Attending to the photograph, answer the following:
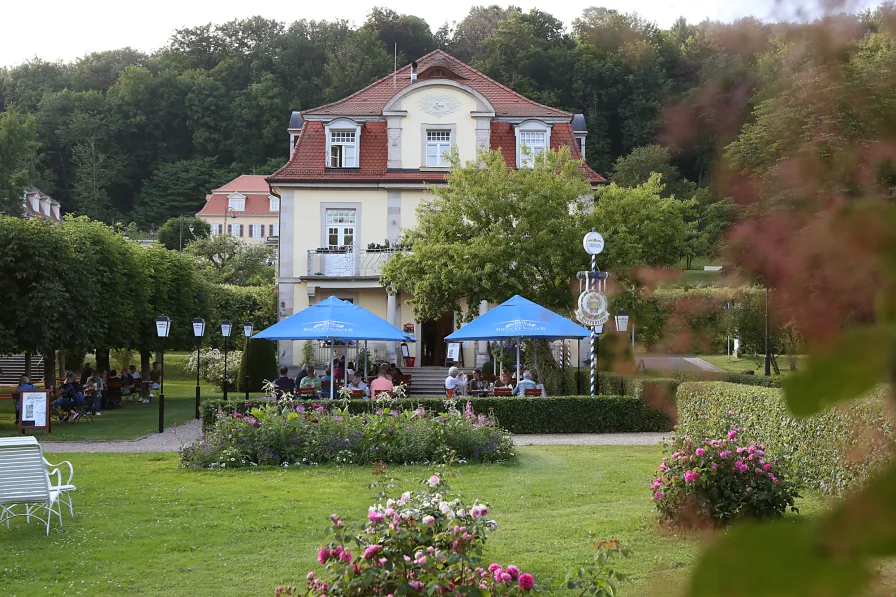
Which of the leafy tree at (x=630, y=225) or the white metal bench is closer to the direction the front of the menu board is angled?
the white metal bench

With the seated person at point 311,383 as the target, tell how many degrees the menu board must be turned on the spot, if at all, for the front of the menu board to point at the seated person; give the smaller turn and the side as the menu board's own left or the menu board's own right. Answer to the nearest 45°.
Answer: approximately 90° to the menu board's own left

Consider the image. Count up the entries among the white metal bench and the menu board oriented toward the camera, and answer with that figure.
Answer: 1

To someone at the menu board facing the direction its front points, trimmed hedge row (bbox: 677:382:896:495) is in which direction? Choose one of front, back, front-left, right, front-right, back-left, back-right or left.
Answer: front-left

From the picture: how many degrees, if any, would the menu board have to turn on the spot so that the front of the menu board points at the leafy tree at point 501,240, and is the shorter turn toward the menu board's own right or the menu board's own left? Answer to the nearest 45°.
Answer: approximately 90° to the menu board's own left

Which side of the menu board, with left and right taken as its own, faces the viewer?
front

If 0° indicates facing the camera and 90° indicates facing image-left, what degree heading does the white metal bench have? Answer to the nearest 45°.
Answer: approximately 225°

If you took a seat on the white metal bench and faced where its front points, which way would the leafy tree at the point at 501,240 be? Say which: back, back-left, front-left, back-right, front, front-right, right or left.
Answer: front

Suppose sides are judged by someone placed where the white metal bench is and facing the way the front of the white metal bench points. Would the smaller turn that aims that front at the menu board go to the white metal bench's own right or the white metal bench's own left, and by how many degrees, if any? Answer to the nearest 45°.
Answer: approximately 45° to the white metal bench's own left

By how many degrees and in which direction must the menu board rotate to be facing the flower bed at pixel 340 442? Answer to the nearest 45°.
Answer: approximately 45° to its left

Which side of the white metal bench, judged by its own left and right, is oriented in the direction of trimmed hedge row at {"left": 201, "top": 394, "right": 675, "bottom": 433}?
front

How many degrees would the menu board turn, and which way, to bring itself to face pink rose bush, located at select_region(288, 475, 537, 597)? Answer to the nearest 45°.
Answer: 0° — it already faces it

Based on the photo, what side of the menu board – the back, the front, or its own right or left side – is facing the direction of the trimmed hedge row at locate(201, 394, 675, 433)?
left
